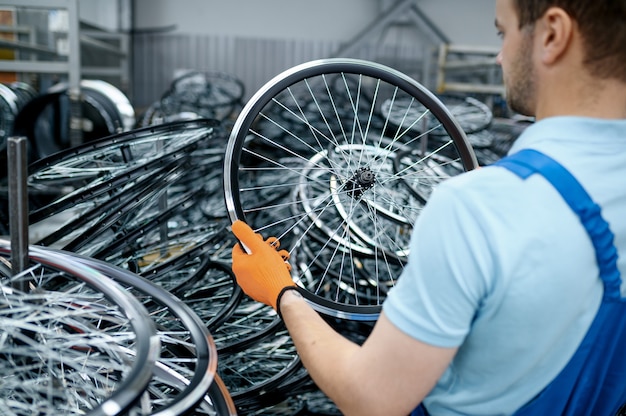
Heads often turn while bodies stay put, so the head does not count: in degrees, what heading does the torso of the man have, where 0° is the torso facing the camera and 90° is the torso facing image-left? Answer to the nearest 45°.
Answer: approximately 135°

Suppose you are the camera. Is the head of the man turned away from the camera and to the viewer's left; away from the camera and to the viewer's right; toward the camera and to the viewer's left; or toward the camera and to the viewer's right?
away from the camera and to the viewer's left
